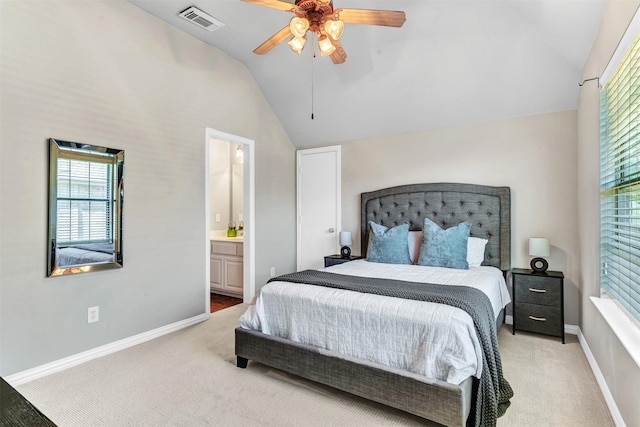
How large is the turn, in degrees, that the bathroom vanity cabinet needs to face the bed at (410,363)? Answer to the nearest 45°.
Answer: approximately 90° to its left

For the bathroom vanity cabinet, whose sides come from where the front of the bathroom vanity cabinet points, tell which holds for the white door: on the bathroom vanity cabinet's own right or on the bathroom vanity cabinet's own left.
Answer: on the bathroom vanity cabinet's own left

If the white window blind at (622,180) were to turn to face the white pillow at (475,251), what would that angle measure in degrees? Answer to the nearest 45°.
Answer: approximately 45° to its right

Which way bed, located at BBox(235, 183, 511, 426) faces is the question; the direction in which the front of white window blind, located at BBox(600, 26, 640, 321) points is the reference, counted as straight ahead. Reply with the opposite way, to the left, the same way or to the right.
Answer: to the left

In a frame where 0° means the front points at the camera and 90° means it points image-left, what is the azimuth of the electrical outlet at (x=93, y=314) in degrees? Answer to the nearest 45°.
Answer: approximately 315°

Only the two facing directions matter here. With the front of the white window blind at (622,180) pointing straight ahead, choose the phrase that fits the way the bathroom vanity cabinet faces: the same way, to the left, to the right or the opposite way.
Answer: to the left

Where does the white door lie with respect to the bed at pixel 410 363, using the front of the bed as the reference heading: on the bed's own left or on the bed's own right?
on the bed's own right

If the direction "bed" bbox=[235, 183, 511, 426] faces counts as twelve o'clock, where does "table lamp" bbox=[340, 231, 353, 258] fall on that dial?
The table lamp is roughly at 4 o'clock from the bed.

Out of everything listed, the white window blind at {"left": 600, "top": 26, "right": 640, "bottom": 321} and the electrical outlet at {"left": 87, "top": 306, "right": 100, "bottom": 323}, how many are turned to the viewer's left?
1

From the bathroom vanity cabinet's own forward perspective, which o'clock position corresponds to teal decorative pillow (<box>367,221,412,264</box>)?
The teal decorative pillow is roughly at 9 o'clock from the bathroom vanity cabinet.

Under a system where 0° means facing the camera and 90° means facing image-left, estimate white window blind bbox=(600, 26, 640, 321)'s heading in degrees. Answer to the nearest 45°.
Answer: approximately 90°
